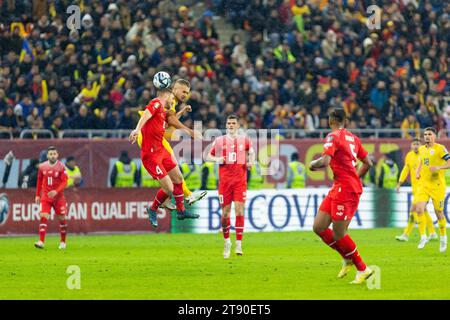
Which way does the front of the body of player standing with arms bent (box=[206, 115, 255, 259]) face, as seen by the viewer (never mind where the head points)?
toward the camera

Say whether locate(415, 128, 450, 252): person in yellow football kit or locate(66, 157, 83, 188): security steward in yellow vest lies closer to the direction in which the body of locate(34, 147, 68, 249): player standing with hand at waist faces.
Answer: the person in yellow football kit

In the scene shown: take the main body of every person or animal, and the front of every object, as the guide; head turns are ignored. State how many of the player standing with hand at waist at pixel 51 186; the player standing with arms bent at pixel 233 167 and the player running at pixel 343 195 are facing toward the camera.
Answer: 2

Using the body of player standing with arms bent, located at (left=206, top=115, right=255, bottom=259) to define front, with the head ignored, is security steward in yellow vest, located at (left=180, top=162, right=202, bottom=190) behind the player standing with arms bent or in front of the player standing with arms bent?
behind

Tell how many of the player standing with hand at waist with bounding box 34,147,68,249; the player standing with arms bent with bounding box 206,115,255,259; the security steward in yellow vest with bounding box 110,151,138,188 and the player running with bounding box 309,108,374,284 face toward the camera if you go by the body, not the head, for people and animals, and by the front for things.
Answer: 2

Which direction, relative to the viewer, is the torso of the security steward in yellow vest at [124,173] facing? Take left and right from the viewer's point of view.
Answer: facing away from the viewer

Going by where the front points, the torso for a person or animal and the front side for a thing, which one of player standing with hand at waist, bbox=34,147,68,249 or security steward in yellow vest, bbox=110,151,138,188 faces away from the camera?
the security steward in yellow vest

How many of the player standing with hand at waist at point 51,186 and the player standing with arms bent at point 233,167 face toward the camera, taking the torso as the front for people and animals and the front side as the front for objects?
2

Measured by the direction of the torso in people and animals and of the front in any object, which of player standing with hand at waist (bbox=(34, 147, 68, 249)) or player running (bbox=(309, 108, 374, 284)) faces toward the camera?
the player standing with hand at waist

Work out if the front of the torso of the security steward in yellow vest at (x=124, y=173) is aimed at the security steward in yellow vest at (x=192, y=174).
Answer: no

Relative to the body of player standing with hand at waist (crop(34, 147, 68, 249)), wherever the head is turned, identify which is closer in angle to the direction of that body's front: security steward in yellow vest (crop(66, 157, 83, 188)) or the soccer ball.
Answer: the soccer ball

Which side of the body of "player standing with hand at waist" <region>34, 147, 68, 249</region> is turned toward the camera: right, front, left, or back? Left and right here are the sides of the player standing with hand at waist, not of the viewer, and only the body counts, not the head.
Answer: front

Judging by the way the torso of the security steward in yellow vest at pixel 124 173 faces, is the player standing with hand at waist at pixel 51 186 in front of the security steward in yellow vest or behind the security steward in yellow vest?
behind
